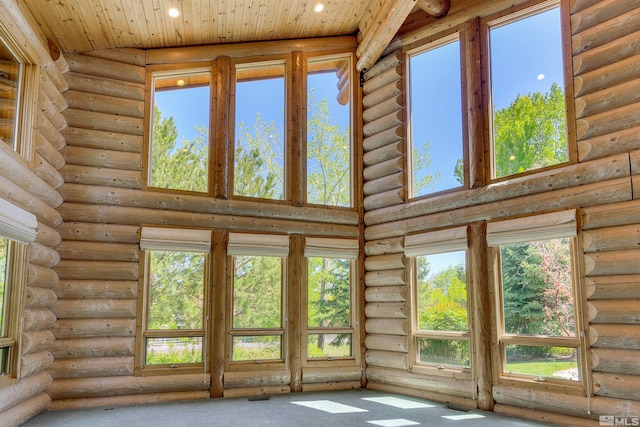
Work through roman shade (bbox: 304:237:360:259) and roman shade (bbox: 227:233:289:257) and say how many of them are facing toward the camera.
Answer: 2

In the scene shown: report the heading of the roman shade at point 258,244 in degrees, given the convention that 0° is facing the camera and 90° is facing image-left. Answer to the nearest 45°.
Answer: approximately 0°

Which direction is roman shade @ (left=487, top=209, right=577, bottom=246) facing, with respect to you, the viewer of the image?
facing the viewer and to the left of the viewer

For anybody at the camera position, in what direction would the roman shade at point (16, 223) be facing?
facing the viewer and to the right of the viewer

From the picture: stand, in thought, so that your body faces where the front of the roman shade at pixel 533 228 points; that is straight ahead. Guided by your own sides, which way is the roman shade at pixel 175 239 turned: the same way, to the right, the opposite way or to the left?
to the left

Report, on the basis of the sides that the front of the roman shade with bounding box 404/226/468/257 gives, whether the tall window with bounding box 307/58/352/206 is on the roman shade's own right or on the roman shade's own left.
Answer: on the roman shade's own right

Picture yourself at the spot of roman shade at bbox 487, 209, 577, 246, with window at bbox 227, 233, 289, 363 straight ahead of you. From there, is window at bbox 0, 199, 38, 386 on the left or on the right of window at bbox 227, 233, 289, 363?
left

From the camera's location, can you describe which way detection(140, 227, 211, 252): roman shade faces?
facing the viewer

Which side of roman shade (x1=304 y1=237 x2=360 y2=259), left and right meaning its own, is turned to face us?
front

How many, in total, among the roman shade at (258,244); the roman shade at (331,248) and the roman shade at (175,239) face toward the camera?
3

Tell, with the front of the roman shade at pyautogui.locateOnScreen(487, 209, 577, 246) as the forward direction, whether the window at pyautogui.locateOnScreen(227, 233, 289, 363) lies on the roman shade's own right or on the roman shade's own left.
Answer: on the roman shade's own right
